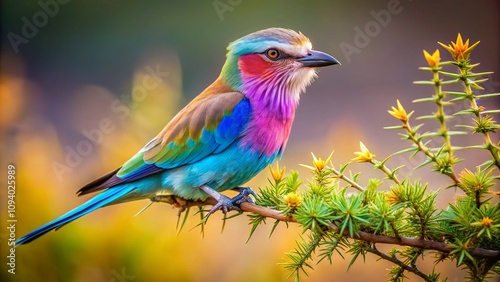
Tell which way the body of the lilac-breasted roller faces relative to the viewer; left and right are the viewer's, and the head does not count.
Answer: facing to the right of the viewer
